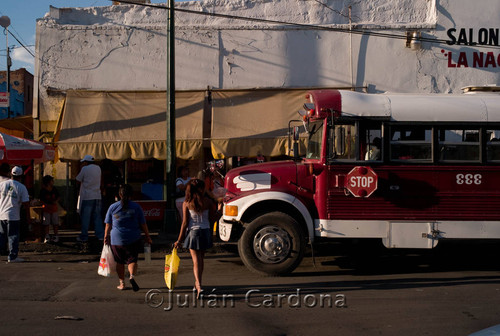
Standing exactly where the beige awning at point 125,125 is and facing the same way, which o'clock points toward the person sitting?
The person sitting is roughly at 11 o'clock from the beige awning.

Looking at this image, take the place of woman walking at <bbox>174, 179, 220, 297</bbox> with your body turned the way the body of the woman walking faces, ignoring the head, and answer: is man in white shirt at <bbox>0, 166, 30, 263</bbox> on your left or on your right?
on your left

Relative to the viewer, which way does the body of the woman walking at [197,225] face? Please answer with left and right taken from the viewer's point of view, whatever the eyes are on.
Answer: facing away from the viewer

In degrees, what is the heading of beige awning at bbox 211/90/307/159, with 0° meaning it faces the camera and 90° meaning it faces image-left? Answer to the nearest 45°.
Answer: approximately 0°

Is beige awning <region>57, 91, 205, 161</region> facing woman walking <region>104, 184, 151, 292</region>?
yes

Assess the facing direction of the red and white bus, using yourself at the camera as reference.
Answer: facing to the left of the viewer

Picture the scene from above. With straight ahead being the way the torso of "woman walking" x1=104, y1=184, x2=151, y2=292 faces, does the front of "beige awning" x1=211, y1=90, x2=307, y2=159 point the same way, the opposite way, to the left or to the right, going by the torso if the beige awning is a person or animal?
the opposite way

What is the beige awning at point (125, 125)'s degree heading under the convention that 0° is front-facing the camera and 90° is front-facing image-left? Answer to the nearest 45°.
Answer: approximately 0°

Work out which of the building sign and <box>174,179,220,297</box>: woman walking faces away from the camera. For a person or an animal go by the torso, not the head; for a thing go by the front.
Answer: the woman walking

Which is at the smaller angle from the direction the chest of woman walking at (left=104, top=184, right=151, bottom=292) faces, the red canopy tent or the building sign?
the red canopy tent

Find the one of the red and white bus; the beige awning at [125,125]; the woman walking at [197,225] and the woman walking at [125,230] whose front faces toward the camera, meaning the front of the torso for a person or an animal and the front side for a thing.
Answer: the beige awning

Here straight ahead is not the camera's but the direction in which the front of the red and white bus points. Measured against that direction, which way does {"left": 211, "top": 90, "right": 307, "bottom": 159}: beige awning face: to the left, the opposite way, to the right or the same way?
to the left

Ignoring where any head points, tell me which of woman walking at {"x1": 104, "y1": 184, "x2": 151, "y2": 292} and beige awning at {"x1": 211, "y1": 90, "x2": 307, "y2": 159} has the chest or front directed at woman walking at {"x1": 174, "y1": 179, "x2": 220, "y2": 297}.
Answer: the beige awning

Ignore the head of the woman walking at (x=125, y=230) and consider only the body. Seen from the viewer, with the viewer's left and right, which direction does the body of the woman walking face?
facing away from the viewer
